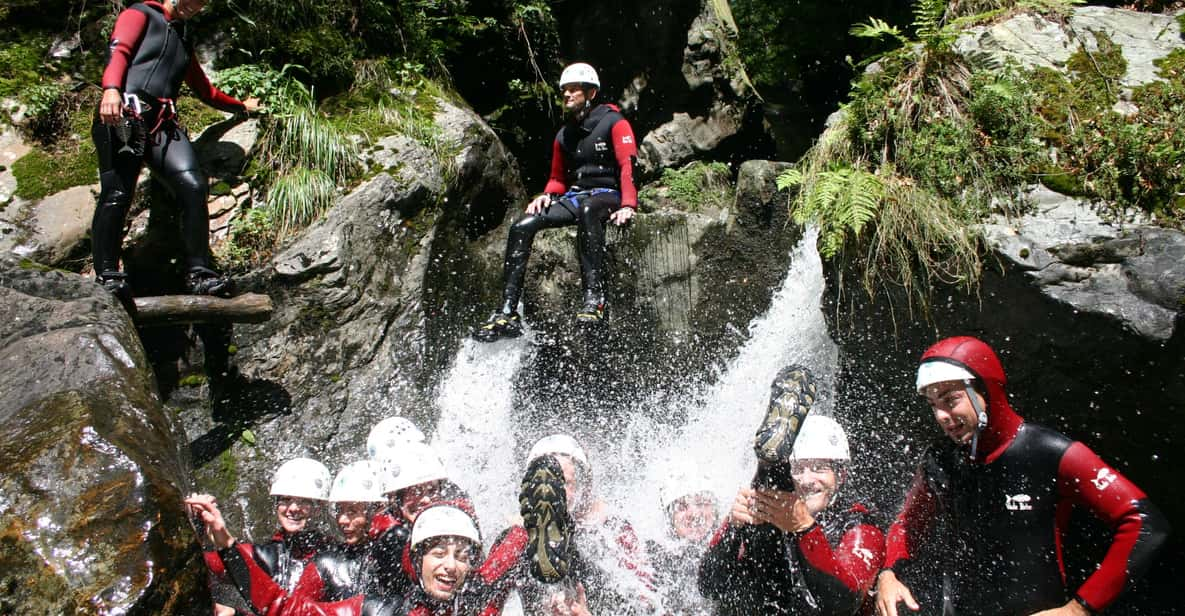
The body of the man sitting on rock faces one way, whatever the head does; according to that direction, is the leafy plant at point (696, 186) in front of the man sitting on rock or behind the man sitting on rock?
behind

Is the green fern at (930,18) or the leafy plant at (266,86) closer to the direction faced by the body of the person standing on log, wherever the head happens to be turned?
the green fern

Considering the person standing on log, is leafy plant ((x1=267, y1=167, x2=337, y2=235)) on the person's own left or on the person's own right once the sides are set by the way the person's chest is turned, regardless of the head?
on the person's own left

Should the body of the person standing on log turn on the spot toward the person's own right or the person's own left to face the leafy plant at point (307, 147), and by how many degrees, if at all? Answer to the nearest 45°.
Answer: approximately 90° to the person's own left

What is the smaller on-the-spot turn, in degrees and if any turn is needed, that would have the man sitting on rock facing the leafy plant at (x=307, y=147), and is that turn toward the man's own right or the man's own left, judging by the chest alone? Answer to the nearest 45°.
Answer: approximately 45° to the man's own right

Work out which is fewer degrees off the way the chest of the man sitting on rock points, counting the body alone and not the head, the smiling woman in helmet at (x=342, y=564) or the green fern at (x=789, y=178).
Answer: the smiling woman in helmet

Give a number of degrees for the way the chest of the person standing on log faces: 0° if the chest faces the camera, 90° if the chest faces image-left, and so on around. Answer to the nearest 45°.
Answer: approximately 315°

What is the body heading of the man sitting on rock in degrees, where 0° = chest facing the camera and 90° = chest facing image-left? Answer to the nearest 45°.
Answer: approximately 45°

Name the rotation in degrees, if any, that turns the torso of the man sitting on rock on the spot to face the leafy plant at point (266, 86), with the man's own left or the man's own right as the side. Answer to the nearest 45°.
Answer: approximately 45° to the man's own right

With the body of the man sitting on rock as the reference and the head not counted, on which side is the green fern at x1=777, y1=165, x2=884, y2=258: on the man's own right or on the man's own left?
on the man's own left
